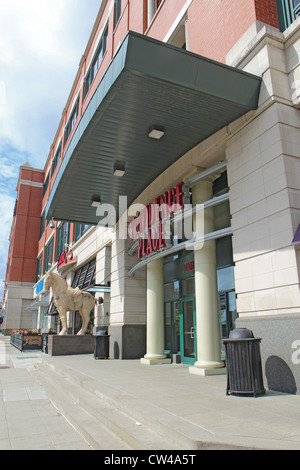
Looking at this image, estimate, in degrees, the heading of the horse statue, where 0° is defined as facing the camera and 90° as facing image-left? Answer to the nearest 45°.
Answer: approximately 90°

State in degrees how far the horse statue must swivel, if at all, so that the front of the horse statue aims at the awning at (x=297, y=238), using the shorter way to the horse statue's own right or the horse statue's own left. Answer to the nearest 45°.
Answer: approximately 90° to the horse statue's own left

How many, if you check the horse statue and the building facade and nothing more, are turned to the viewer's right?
0

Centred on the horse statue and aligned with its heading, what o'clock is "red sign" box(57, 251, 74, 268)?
The red sign is roughly at 3 o'clock from the horse statue.

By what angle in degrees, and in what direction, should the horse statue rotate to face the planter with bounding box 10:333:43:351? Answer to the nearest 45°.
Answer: approximately 45° to its right
